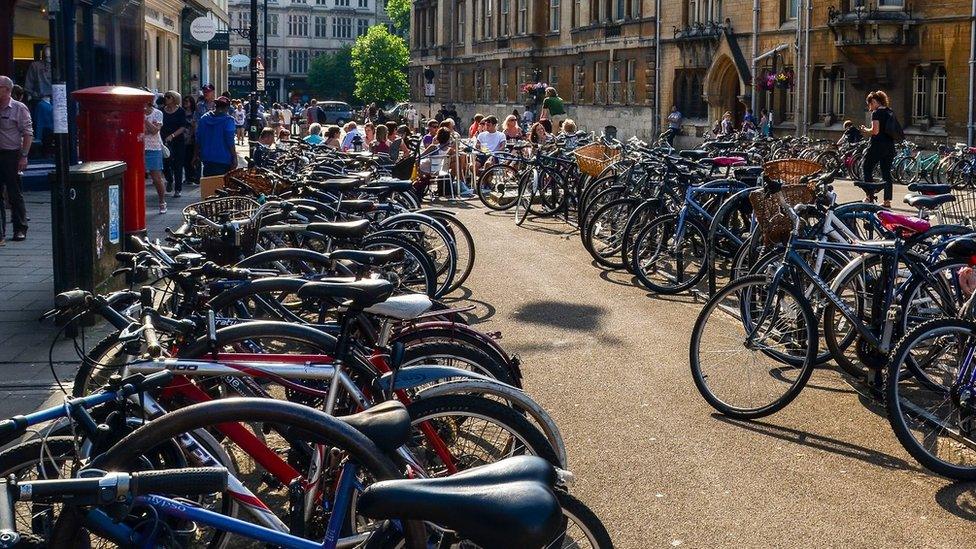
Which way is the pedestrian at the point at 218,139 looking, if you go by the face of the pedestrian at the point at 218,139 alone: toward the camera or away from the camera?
away from the camera

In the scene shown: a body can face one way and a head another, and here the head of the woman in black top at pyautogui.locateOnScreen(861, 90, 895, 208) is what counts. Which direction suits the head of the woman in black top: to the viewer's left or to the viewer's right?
to the viewer's left

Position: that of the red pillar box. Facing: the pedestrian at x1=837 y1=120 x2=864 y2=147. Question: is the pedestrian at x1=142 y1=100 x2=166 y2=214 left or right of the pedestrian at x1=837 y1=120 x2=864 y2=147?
left
